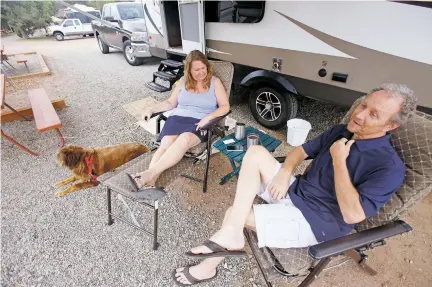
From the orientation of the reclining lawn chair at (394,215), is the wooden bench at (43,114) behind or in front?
in front

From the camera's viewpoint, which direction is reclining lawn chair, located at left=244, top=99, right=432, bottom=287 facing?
to the viewer's left

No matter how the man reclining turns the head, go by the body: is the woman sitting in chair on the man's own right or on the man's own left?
on the man's own right

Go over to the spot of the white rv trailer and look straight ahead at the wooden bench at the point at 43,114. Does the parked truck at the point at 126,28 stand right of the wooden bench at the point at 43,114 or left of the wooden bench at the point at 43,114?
right

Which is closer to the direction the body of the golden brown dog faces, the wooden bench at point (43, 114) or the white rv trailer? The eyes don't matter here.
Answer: the wooden bench

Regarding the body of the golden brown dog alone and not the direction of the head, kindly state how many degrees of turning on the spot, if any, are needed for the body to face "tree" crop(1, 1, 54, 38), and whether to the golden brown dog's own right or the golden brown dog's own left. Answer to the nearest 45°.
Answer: approximately 90° to the golden brown dog's own right

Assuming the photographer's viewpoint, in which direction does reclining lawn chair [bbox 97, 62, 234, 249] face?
facing the viewer and to the left of the viewer

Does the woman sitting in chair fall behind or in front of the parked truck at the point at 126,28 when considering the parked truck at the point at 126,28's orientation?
in front

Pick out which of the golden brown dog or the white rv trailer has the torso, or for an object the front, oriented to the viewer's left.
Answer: the golden brown dog

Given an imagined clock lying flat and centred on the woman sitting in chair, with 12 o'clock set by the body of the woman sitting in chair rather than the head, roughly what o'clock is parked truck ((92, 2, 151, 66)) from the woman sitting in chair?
The parked truck is roughly at 4 o'clock from the woman sitting in chair.

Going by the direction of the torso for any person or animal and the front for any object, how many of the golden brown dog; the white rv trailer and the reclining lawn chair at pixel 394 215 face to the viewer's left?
2

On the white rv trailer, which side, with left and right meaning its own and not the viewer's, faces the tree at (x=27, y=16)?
back

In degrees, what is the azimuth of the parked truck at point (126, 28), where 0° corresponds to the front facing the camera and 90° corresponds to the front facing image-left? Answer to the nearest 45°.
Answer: approximately 315°

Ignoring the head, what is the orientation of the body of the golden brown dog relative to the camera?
to the viewer's left

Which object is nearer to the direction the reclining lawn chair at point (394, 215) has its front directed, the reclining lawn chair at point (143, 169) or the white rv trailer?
the reclining lawn chair

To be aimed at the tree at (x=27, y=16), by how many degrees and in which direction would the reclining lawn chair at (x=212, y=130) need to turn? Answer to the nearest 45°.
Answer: approximately 90° to its right

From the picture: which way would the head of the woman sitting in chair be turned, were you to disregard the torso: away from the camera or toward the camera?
toward the camera

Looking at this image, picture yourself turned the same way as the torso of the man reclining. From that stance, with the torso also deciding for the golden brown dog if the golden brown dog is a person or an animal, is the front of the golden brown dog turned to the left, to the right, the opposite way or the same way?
the same way

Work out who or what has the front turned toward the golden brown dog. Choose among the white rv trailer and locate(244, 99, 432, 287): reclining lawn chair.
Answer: the reclining lawn chair
